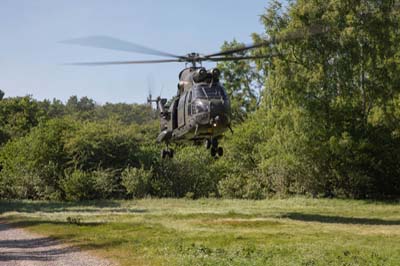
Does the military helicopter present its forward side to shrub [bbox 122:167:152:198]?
no

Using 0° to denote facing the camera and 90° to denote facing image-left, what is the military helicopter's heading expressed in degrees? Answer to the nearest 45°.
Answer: approximately 315°

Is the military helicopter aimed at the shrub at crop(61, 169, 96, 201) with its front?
no
